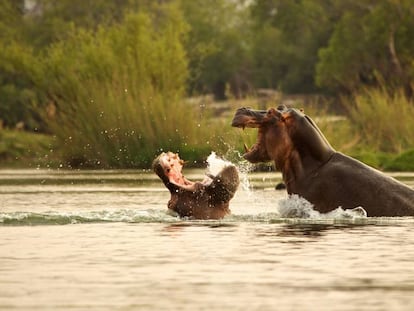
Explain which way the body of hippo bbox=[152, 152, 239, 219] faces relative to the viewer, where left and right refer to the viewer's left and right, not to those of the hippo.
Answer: facing to the right of the viewer

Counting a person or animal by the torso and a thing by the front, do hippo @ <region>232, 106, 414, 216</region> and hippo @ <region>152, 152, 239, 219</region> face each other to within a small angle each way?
yes

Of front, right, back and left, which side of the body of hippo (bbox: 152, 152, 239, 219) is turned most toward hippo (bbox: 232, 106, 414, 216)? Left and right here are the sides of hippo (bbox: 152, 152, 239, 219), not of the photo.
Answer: front

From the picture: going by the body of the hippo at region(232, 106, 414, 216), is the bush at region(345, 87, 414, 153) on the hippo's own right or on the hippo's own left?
on the hippo's own right

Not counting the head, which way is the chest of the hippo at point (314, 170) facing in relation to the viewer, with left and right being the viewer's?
facing to the left of the viewer

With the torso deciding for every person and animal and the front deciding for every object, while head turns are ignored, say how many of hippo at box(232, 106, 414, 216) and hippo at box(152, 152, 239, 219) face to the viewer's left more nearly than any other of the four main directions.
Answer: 1

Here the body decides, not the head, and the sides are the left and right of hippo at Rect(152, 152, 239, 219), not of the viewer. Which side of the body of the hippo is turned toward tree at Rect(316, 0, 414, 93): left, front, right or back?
left

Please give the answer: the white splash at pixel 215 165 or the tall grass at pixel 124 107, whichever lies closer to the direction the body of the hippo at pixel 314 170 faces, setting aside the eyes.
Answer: the white splash

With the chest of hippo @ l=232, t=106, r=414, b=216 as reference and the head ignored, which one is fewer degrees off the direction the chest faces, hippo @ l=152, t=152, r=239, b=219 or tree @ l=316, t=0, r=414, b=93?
the hippo

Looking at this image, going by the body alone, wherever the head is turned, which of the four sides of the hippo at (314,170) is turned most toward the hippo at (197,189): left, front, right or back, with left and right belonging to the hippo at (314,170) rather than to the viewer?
front

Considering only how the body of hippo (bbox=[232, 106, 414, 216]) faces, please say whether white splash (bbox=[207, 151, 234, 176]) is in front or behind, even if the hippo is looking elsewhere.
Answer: in front
